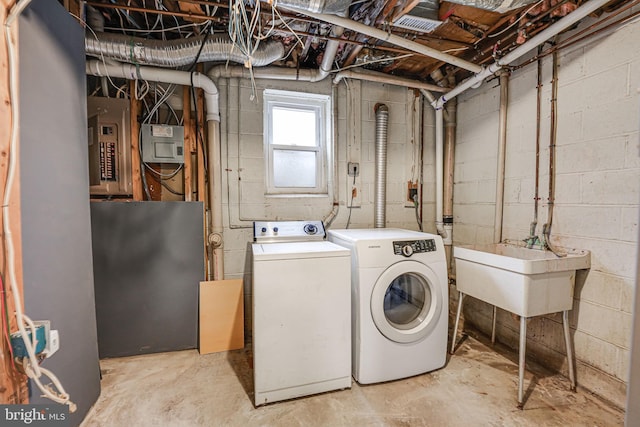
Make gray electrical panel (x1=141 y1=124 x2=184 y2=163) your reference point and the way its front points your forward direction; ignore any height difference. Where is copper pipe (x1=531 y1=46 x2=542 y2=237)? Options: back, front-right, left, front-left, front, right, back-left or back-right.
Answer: front-left

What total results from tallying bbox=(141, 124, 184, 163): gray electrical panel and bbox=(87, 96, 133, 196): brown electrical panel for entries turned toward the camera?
2

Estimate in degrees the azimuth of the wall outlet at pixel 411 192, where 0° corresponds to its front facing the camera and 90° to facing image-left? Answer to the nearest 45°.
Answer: approximately 0°

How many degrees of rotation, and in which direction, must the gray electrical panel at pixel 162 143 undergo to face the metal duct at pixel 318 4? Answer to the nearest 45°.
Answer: approximately 45° to its left

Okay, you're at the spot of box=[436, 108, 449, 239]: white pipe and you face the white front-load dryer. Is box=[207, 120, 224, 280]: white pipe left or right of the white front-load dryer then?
right

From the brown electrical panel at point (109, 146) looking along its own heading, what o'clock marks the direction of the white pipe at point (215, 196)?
The white pipe is roughly at 10 o'clock from the brown electrical panel.

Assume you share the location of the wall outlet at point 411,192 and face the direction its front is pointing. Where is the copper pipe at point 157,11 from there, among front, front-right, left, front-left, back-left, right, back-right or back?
front-right

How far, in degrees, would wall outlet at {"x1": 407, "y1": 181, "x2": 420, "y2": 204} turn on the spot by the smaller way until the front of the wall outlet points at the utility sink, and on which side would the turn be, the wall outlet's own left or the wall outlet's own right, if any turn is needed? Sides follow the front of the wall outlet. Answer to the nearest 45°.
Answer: approximately 45° to the wall outlet's own left

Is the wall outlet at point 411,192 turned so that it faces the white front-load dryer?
yes

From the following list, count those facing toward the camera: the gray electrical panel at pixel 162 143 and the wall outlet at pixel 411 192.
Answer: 2

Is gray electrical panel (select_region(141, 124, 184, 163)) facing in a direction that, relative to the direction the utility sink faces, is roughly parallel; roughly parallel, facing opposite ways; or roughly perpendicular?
roughly perpendicular

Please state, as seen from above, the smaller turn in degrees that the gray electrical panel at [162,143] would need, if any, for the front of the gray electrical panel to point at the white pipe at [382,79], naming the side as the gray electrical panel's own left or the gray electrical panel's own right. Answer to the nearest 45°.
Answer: approximately 90° to the gray electrical panel's own left

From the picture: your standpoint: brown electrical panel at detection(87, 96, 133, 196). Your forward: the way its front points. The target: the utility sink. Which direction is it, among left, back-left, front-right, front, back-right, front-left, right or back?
front-left

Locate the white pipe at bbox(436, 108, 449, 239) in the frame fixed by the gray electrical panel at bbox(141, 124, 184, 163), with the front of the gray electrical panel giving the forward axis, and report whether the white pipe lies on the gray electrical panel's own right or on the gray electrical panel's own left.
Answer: on the gray electrical panel's own left
